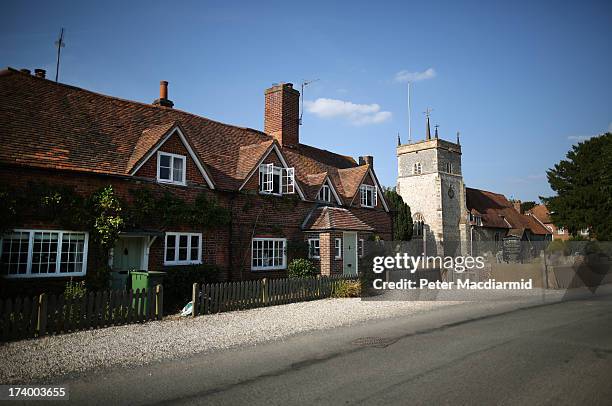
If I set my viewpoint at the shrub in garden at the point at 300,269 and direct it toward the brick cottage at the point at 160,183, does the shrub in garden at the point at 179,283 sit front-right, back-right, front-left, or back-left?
front-left

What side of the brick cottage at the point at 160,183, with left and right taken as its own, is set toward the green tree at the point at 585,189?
left

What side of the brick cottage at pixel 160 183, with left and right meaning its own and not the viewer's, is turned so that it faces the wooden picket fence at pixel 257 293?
front

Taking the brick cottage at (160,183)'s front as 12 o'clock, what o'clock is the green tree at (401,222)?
The green tree is roughly at 9 o'clock from the brick cottage.

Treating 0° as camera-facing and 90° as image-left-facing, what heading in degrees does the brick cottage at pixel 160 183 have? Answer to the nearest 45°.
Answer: approximately 315°

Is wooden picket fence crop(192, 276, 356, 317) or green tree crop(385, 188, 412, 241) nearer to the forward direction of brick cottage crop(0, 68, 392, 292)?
the wooden picket fence

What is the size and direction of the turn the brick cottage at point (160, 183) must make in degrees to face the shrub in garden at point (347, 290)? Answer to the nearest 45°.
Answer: approximately 45° to its left

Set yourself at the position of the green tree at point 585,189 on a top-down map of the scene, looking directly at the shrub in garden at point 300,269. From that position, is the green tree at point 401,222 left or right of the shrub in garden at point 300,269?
right

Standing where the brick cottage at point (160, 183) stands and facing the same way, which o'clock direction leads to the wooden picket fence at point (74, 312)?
The wooden picket fence is roughly at 2 o'clock from the brick cottage.

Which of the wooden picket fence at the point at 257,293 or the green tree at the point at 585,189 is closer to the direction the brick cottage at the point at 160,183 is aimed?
the wooden picket fence
